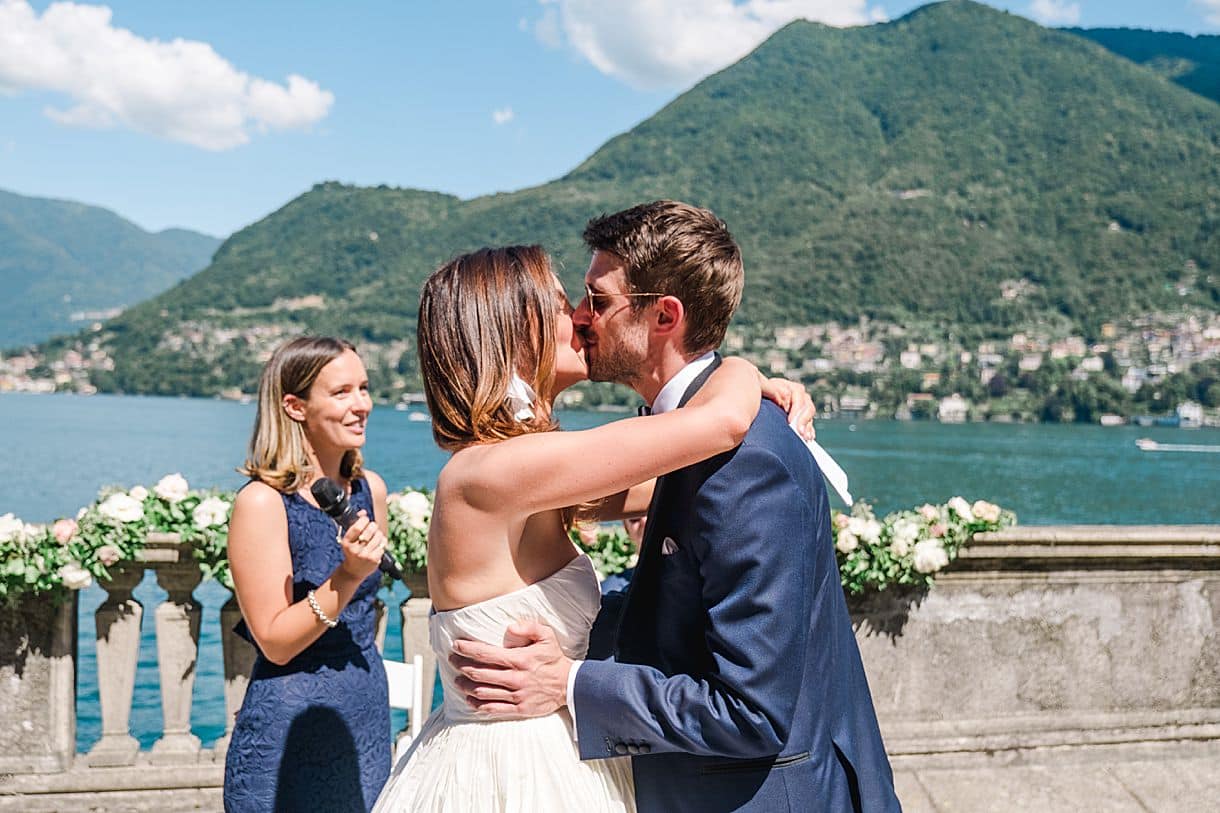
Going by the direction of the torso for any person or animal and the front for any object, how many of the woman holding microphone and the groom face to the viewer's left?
1

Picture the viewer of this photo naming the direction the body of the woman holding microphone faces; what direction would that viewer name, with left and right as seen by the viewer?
facing the viewer and to the right of the viewer

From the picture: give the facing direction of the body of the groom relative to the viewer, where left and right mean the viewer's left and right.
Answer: facing to the left of the viewer

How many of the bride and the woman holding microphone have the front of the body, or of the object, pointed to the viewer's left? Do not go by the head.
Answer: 0

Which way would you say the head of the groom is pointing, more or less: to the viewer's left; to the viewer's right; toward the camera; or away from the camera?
to the viewer's left

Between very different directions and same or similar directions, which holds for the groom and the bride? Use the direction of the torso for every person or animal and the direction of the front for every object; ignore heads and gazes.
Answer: very different directions

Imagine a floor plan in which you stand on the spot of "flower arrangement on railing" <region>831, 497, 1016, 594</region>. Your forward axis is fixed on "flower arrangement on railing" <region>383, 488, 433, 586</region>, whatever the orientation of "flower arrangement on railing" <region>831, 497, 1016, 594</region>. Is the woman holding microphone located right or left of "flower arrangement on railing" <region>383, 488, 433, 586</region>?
left

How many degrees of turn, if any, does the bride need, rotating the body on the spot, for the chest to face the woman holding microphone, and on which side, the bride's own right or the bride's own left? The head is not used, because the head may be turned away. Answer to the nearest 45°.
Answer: approximately 135° to the bride's own left

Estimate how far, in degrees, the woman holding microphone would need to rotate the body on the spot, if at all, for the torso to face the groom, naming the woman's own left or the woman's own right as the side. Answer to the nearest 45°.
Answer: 0° — they already face them

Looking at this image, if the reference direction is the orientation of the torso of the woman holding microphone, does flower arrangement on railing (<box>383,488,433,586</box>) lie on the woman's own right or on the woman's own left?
on the woman's own left

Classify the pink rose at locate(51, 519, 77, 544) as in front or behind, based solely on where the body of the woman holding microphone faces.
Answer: behind

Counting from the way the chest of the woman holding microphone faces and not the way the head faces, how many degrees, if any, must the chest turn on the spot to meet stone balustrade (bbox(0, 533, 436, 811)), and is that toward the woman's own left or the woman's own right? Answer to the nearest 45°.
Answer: approximately 180°
